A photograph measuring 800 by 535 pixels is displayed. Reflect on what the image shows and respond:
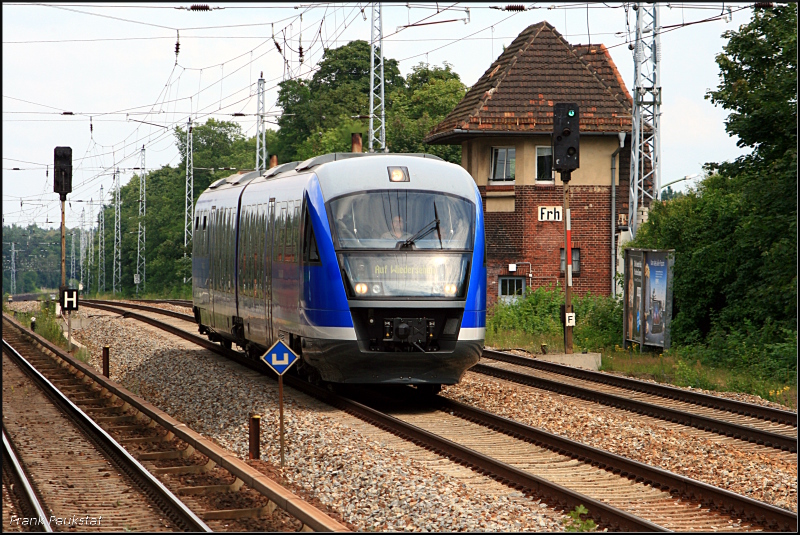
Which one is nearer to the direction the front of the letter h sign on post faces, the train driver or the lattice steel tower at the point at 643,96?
the train driver

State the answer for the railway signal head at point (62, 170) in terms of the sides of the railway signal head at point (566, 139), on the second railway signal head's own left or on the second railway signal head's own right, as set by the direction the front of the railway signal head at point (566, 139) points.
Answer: on the second railway signal head's own right

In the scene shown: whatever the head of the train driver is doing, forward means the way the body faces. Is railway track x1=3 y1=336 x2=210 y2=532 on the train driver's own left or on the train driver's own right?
on the train driver's own right

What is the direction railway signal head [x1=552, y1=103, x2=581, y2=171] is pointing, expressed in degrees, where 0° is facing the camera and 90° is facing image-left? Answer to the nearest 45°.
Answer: approximately 0°

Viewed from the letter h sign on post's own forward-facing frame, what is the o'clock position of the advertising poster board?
The advertising poster board is roughly at 10 o'clock from the letter h sign on post.

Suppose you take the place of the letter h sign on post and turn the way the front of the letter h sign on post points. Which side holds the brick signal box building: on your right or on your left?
on your left

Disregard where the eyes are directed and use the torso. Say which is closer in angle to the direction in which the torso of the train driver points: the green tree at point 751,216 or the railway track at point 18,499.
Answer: the railway track

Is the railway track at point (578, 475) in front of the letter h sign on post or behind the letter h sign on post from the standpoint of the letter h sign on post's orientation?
in front

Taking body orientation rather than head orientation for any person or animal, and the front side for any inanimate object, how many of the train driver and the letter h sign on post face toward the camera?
2

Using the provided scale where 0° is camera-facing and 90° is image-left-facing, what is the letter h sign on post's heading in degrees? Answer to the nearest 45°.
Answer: approximately 0°

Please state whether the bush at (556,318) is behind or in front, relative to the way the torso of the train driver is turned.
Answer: behind

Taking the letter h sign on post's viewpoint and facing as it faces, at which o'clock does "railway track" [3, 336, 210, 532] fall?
The railway track is roughly at 12 o'clock from the letter h sign on post.

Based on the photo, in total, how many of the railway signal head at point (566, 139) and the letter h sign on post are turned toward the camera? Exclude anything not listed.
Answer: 2

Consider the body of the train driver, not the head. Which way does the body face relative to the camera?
toward the camera

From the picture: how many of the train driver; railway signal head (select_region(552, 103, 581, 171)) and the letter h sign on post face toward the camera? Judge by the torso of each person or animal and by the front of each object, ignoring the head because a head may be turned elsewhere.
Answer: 3

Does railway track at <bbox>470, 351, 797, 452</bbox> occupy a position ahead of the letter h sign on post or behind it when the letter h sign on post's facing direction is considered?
ahead

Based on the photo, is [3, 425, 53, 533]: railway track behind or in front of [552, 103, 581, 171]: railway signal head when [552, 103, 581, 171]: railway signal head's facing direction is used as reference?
in front
